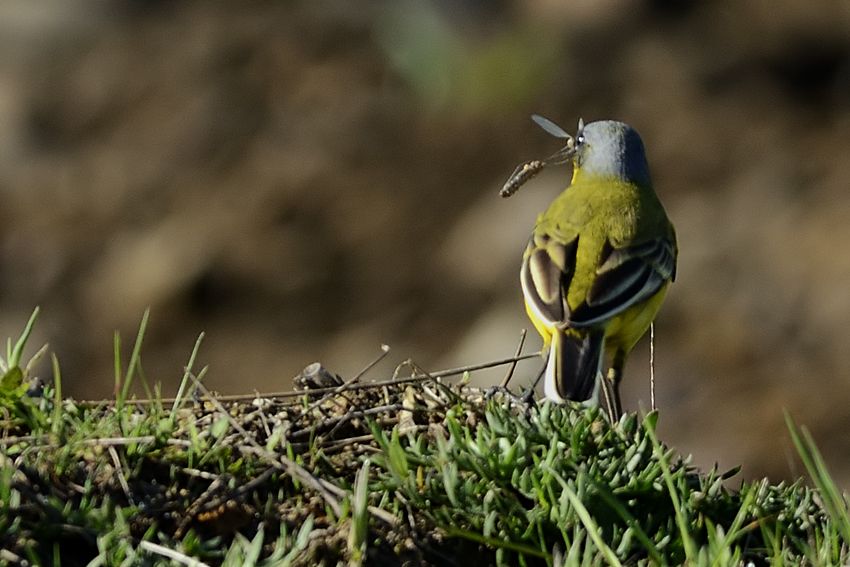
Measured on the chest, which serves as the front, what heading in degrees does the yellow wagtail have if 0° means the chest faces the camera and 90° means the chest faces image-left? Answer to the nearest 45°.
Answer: approximately 180°
